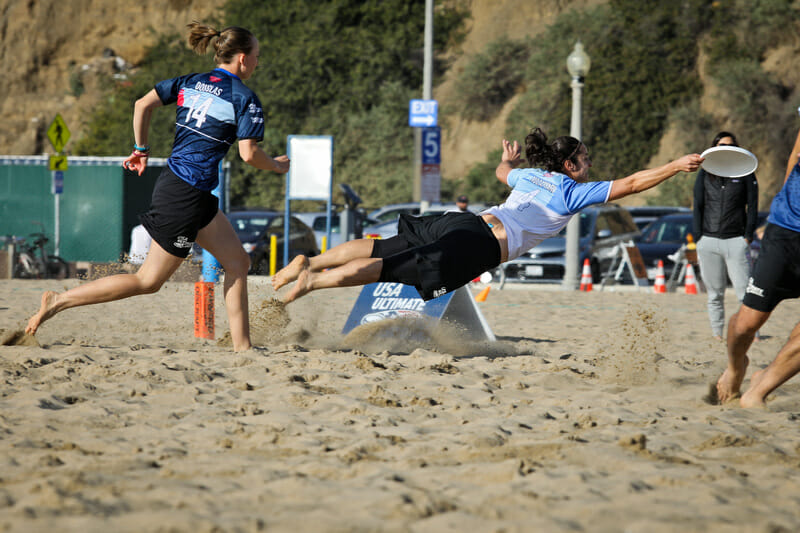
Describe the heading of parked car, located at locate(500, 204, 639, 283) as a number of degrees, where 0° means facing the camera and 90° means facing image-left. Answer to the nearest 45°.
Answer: approximately 45°

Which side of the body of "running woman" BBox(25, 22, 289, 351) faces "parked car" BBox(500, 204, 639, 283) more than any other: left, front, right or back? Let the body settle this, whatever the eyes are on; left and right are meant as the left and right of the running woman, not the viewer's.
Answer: front

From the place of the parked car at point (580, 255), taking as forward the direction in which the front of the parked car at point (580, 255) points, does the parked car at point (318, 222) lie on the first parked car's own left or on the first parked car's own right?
on the first parked car's own right

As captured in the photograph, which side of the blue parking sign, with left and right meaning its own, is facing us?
front

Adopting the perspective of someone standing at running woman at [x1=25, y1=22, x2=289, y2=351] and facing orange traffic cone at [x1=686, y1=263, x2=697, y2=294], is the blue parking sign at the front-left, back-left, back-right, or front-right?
front-left

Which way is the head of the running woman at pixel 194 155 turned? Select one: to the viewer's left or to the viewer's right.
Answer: to the viewer's right

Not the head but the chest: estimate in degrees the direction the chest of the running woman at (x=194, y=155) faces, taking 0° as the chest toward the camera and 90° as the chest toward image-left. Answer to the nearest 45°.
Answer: approximately 225°

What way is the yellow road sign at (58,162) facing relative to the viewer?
toward the camera

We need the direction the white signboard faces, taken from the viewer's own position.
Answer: facing the viewer

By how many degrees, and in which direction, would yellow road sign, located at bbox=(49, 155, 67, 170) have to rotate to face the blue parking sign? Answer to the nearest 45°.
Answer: approximately 90° to its left

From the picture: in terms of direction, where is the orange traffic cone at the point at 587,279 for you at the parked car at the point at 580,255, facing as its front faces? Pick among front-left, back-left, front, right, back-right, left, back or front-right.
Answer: front-left

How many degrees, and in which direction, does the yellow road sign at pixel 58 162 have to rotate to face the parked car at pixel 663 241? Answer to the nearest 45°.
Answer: approximately 90° to its left

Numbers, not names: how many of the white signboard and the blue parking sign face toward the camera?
2

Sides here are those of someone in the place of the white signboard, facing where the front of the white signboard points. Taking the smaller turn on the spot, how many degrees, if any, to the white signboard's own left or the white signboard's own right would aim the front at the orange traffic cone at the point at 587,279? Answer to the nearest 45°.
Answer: approximately 90° to the white signboard's own left

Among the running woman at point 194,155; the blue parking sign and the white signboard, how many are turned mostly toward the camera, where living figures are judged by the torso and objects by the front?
2

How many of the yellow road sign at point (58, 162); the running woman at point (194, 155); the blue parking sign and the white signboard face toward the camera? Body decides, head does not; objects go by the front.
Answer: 3
